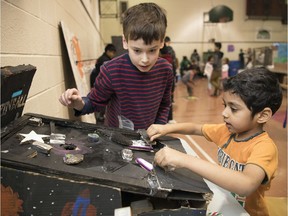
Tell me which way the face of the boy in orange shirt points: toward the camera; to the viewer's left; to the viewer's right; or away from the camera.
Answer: to the viewer's left

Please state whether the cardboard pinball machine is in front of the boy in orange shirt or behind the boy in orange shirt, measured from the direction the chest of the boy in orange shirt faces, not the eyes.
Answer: in front

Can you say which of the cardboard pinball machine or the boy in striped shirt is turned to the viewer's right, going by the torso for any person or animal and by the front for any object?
the cardboard pinball machine

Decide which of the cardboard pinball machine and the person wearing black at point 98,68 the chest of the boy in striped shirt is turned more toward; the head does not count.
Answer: the cardboard pinball machine

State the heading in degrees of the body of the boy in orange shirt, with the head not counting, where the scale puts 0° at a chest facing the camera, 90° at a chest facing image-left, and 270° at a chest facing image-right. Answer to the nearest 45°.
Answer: approximately 45°

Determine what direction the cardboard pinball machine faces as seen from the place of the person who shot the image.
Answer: facing to the right of the viewer

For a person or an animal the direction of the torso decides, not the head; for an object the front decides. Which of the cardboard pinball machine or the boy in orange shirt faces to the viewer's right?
the cardboard pinball machine

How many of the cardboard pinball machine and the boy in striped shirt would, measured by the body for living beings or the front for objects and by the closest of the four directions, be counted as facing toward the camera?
1

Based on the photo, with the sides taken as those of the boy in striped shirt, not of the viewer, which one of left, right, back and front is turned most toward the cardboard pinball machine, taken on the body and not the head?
front

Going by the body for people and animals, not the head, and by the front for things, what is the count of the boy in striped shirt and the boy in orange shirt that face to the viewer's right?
0

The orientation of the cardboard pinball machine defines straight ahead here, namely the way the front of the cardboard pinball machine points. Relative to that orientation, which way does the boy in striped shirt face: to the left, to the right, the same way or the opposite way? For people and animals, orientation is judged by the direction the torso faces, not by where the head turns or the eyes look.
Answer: to the right

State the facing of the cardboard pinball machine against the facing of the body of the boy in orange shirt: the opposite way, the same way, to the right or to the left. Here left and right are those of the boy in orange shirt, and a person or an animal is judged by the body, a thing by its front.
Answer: the opposite way

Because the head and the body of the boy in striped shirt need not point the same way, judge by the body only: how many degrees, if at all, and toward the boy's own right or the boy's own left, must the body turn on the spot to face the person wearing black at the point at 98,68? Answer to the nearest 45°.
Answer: approximately 180°

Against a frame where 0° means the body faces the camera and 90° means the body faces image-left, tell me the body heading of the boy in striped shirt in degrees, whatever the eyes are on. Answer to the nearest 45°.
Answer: approximately 0°

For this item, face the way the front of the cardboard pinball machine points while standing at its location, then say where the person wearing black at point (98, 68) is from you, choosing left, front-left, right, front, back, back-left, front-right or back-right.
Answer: left
